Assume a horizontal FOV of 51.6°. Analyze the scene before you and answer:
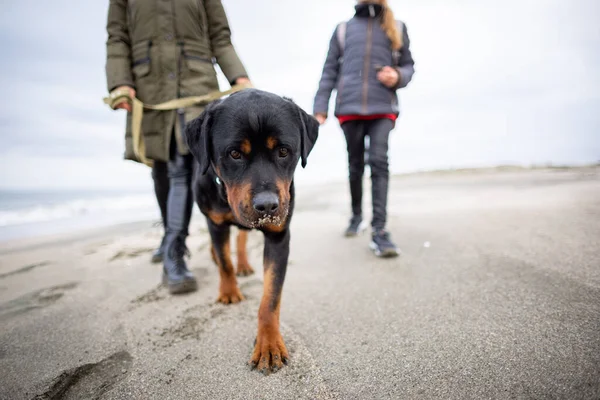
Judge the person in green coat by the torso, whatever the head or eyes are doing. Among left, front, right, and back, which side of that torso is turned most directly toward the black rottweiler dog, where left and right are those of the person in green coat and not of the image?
front

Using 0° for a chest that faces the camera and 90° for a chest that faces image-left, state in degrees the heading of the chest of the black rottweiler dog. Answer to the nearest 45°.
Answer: approximately 0°

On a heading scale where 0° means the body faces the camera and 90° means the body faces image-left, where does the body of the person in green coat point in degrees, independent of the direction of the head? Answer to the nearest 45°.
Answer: approximately 0°

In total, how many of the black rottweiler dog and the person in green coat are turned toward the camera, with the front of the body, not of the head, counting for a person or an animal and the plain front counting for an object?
2

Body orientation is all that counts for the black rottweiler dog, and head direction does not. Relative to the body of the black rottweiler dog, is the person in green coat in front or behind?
behind
